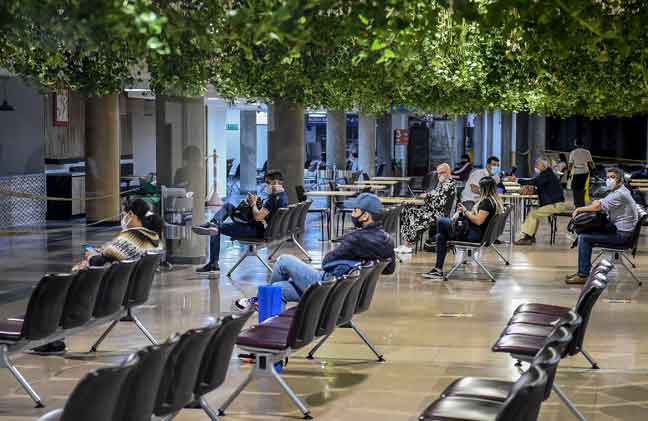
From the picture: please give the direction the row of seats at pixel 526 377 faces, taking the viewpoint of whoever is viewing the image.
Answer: facing to the left of the viewer

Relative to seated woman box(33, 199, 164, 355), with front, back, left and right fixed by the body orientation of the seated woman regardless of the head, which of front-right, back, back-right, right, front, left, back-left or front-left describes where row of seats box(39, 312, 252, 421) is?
left

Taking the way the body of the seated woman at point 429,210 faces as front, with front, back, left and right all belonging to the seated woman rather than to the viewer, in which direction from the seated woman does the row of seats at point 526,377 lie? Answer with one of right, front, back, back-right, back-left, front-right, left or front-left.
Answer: left

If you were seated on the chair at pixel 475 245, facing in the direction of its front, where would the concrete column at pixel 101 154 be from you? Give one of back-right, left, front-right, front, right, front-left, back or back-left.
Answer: front-right

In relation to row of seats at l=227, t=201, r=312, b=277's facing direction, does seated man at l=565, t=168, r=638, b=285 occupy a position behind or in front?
behind

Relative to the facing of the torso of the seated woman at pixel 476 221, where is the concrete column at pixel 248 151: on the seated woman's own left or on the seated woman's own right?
on the seated woman's own right

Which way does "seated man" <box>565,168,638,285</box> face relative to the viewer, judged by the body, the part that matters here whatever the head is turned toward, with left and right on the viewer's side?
facing to the left of the viewer

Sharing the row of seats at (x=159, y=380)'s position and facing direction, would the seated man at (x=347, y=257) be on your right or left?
on your right

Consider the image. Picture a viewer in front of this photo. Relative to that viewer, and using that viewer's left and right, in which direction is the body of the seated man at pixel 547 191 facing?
facing to the left of the viewer

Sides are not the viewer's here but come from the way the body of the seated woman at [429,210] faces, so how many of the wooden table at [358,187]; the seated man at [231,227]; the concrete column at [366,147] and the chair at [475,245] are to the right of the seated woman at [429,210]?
2

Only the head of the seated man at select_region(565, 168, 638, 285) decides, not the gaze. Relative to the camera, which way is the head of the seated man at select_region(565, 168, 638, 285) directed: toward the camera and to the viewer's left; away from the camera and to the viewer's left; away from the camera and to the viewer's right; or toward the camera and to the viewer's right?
toward the camera and to the viewer's left

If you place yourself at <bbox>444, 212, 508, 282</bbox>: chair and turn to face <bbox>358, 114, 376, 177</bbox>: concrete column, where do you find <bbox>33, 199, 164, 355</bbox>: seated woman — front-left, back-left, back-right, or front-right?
back-left
